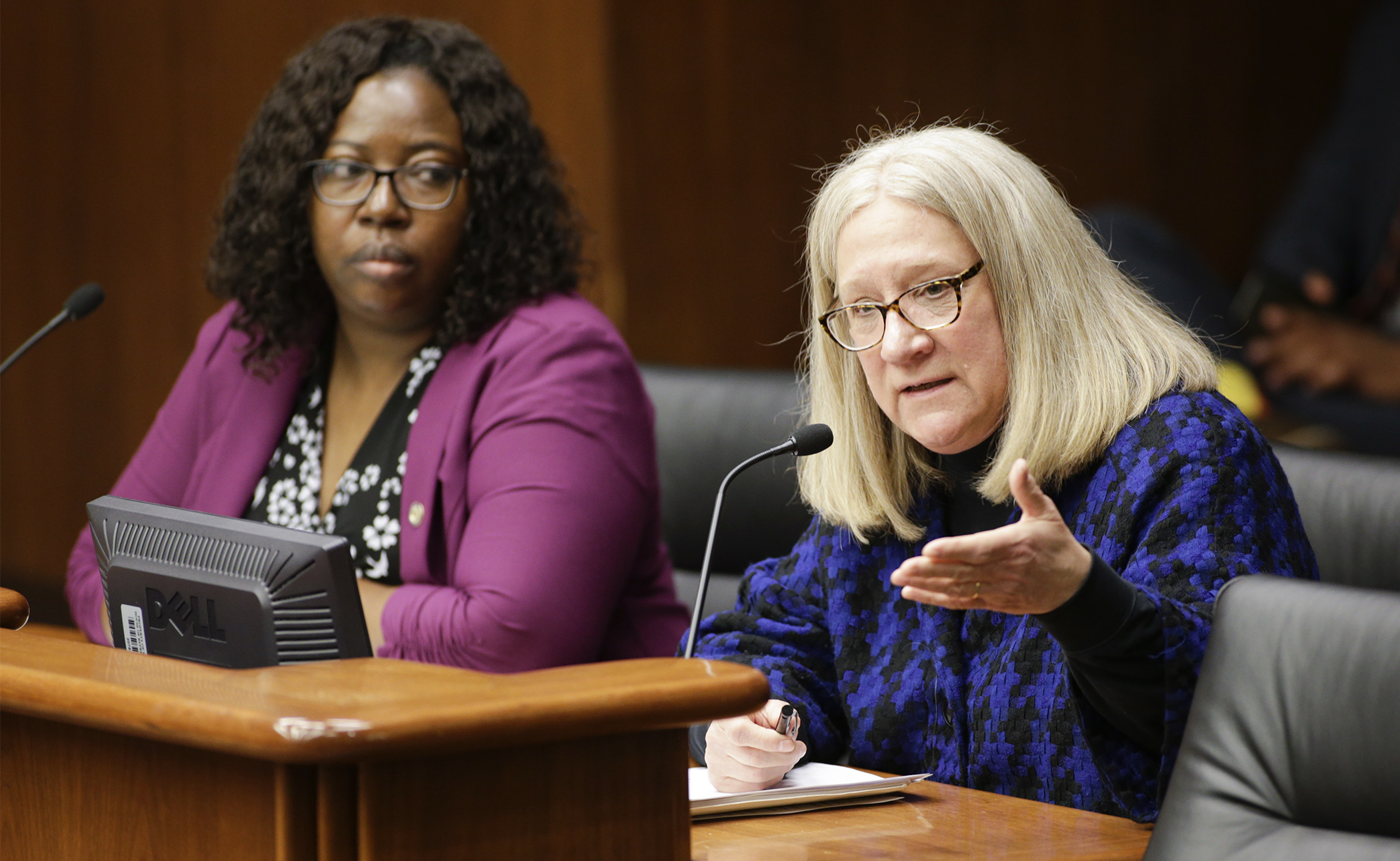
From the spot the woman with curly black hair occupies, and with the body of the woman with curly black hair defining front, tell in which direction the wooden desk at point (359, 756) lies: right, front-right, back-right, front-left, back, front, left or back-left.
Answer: front-left

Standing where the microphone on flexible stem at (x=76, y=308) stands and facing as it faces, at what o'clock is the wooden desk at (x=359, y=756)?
The wooden desk is roughly at 3 o'clock from the microphone on flexible stem.

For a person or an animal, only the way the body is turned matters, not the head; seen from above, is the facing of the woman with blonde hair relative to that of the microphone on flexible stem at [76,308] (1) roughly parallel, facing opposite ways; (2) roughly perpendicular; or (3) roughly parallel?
roughly parallel, facing opposite ways

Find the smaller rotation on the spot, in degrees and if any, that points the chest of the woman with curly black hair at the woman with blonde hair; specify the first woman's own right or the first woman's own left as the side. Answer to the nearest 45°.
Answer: approximately 90° to the first woman's own left

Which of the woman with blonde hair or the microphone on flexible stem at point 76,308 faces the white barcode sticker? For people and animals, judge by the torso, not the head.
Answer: the woman with blonde hair

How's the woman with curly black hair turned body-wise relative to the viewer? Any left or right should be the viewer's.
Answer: facing the viewer and to the left of the viewer

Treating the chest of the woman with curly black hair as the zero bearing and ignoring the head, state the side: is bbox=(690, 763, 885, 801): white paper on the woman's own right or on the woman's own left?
on the woman's own left

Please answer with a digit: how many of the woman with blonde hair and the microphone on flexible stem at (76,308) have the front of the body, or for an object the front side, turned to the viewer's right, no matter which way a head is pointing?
1

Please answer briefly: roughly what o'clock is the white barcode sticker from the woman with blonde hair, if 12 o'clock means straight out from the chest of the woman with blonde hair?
The white barcode sticker is roughly at 12 o'clock from the woman with blonde hair.

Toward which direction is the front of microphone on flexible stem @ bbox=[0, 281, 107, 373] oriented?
to the viewer's right

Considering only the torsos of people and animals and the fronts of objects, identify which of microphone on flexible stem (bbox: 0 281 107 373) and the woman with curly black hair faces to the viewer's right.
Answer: the microphone on flexible stem

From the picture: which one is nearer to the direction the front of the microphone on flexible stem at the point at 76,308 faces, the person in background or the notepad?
the person in background

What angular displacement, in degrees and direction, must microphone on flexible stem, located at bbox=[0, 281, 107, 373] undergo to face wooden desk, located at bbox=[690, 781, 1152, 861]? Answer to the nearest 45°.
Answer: approximately 45° to its right

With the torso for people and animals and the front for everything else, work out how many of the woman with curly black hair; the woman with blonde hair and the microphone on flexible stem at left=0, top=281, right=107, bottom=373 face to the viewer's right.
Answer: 1

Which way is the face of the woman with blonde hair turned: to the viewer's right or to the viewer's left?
to the viewer's left
